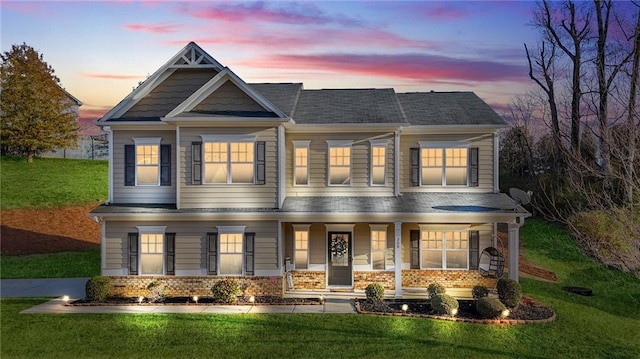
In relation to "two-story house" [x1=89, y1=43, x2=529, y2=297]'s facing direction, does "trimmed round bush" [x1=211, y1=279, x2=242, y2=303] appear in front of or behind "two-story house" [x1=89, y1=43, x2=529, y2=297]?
in front

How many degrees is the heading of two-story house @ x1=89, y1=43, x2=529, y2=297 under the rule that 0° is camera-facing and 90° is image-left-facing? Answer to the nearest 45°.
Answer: approximately 0°

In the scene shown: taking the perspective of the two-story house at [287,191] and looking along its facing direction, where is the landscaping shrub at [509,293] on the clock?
The landscaping shrub is roughly at 10 o'clock from the two-story house.

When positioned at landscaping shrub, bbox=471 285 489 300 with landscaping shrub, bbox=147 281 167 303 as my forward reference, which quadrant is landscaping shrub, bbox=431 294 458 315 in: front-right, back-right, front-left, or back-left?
front-left
